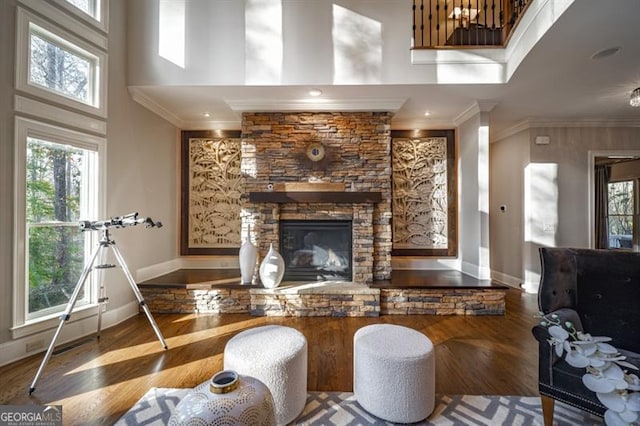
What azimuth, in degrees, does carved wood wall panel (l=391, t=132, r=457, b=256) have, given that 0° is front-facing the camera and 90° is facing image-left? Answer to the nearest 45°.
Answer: approximately 0°

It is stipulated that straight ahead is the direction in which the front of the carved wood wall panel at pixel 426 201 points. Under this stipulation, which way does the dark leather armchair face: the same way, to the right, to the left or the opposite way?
to the right

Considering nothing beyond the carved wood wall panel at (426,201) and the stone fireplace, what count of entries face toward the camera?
2

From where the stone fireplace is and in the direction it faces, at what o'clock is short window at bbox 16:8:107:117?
The short window is roughly at 2 o'clock from the stone fireplace.

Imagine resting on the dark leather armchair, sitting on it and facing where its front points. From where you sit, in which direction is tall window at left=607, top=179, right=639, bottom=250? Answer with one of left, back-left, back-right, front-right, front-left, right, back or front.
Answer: back-right

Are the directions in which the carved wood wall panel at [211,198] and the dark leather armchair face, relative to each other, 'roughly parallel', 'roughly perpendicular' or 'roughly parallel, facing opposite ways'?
roughly perpendicular

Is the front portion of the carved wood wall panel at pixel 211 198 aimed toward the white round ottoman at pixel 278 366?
yes
